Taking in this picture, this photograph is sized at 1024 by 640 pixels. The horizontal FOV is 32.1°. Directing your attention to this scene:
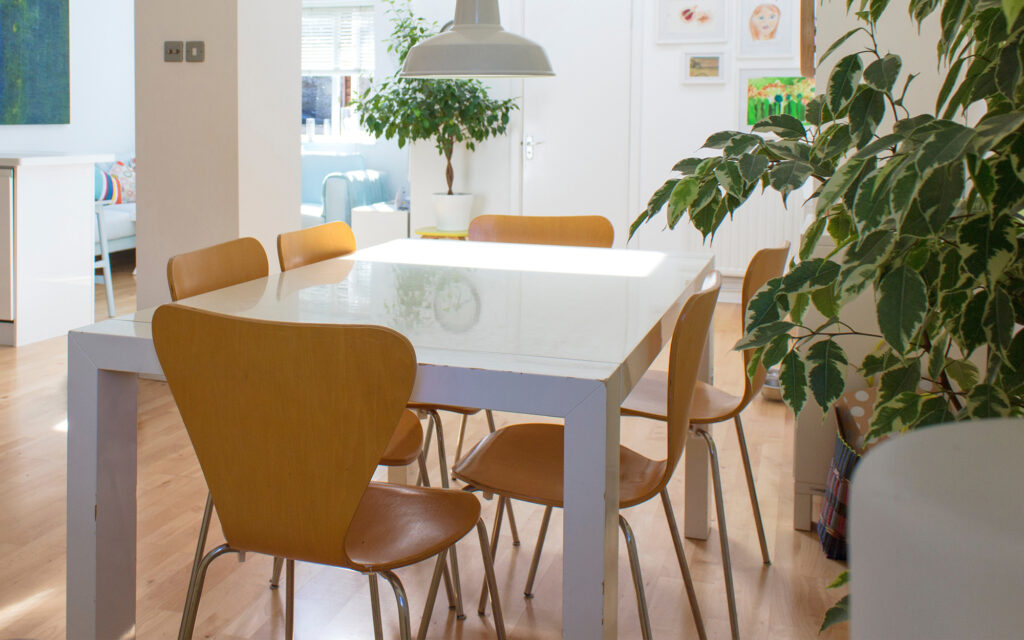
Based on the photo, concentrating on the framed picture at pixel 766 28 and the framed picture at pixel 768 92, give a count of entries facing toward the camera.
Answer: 2

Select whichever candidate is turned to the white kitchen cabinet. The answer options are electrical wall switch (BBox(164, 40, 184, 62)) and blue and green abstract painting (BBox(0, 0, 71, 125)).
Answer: the blue and green abstract painting

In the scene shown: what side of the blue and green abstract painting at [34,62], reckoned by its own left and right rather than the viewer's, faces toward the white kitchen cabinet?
front

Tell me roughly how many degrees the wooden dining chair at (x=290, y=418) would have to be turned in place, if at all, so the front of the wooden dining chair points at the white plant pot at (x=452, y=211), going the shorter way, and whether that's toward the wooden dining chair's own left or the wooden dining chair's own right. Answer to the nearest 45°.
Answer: approximately 45° to the wooden dining chair's own left

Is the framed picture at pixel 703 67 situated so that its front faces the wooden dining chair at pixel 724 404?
yes

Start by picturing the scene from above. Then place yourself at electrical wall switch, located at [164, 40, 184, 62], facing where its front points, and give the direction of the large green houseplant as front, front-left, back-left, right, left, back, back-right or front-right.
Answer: front

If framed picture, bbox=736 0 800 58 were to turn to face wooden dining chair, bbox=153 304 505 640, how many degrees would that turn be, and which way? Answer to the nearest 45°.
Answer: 0° — it already faces it

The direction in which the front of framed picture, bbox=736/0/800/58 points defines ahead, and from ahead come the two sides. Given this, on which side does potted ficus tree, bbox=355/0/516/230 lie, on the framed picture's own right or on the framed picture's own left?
on the framed picture's own right

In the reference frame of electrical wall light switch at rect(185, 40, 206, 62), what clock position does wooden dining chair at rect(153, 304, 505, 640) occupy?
The wooden dining chair is roughly at 12 o'clock from the electrical wall light switch.

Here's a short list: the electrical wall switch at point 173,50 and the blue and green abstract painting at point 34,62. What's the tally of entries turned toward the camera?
2

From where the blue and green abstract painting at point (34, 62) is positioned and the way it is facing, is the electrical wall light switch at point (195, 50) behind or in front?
in front

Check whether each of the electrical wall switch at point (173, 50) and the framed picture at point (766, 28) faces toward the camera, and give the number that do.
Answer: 2

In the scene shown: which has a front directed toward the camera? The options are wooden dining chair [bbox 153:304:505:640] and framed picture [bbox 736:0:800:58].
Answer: the framed picture

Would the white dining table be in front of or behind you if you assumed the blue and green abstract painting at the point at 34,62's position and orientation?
in front

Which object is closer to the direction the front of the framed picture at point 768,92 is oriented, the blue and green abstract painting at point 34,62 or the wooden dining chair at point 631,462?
the wooden dining chair
